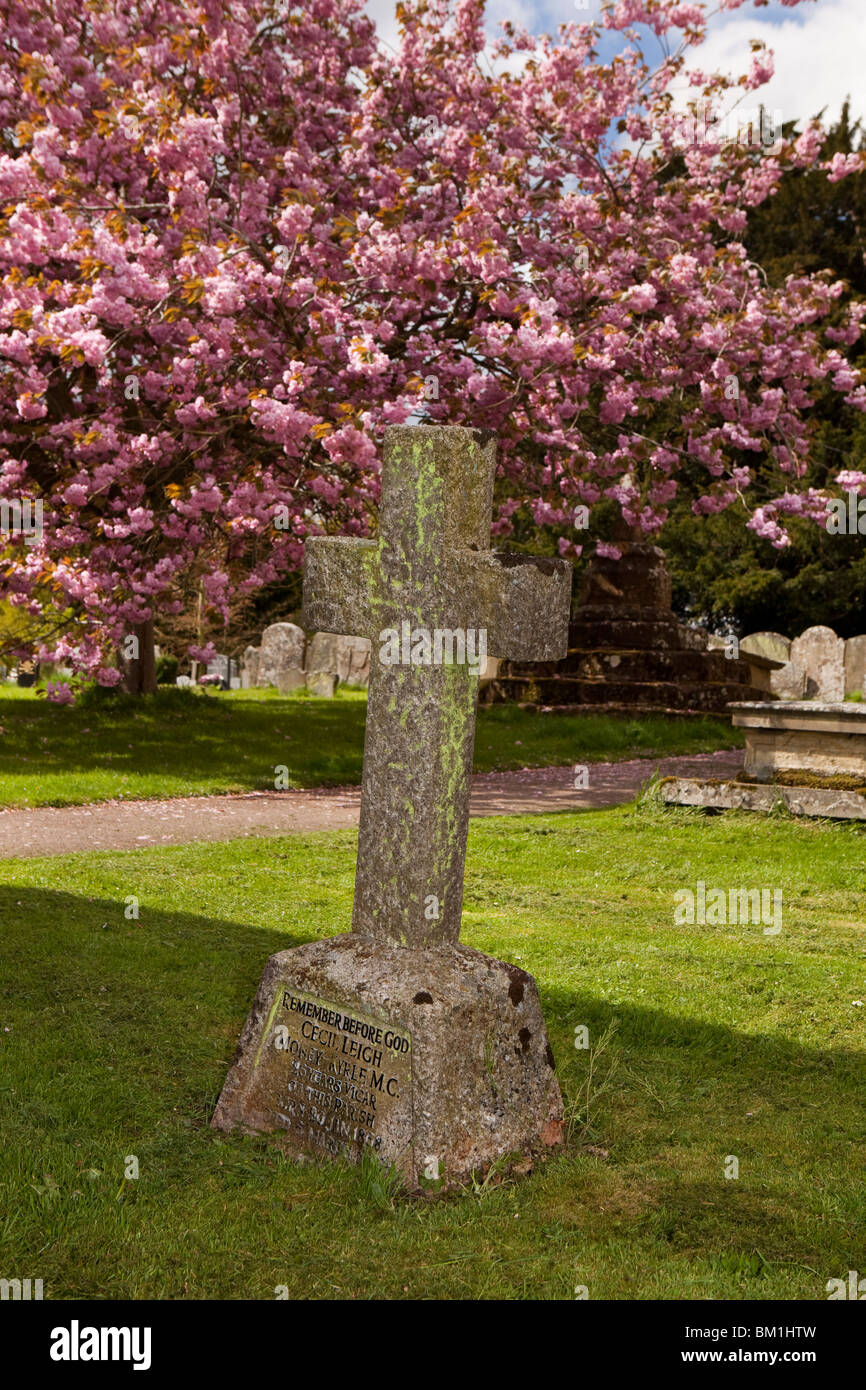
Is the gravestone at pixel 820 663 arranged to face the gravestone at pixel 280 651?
no

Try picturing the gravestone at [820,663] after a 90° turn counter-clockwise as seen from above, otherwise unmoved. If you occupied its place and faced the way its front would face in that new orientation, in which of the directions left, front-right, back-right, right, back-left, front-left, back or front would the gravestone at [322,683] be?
back

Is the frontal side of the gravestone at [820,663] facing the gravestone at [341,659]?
no

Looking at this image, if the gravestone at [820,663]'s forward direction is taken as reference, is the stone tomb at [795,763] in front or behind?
in front

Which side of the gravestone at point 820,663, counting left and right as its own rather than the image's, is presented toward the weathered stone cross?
front

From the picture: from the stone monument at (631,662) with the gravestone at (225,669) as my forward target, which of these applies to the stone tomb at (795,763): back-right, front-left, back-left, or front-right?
back-left

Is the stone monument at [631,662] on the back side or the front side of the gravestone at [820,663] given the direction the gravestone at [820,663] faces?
on the front side

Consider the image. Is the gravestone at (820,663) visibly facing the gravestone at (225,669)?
no

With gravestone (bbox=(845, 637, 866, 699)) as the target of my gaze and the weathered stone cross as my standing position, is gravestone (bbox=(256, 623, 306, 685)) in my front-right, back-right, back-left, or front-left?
front-left

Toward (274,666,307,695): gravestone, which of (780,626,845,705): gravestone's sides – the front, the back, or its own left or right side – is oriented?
right

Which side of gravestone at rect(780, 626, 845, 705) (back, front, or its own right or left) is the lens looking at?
front

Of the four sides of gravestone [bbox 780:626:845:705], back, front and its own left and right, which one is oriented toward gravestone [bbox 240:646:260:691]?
right
